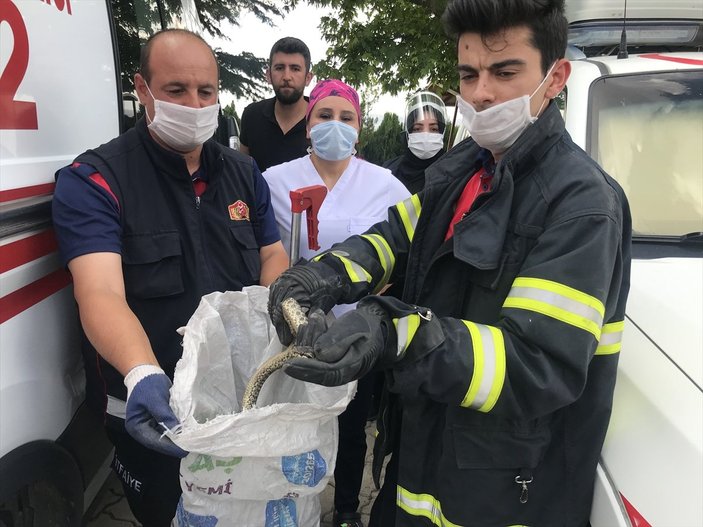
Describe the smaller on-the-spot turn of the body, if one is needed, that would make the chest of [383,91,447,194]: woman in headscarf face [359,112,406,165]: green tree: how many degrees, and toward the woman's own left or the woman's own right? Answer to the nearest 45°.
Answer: approximately 180°

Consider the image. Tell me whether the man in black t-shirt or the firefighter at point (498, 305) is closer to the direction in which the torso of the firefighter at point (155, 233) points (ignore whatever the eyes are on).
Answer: the firefighter

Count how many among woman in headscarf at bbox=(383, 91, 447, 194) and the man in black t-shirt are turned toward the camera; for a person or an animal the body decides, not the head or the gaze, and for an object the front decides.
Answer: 2

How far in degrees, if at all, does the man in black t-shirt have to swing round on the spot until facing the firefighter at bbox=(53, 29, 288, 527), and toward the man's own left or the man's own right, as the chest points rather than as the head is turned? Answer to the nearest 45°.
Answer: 0° — they already face them

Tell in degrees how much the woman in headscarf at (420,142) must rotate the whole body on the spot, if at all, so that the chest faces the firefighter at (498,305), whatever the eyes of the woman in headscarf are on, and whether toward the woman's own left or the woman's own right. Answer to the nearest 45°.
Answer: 0° — they already face them

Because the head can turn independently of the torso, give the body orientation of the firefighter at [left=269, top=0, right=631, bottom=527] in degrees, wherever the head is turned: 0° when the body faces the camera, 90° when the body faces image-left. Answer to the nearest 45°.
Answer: approximately 45°

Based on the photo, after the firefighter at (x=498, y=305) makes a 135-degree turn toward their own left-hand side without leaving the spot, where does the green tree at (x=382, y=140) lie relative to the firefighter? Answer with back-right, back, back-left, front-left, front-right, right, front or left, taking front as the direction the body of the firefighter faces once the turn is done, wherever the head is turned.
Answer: left

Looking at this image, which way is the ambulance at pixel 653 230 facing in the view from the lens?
facing the viewer and to the right of the viewer
